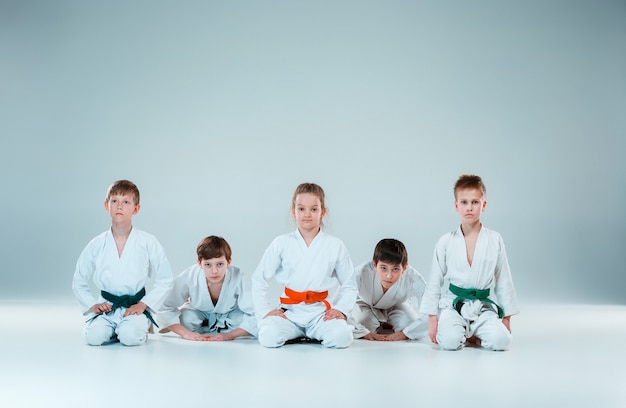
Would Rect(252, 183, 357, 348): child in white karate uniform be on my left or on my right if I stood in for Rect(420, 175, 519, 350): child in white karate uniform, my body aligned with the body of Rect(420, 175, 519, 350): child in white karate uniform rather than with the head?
on my right

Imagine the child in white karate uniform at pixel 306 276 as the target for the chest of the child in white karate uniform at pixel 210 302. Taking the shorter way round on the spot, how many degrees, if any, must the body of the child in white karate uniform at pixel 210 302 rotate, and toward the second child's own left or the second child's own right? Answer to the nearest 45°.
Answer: approximately 45° to the second child's own left

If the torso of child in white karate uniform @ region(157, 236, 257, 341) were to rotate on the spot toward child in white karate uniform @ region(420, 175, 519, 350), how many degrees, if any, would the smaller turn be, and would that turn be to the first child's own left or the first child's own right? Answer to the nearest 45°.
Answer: approximately 45° to the first child's own left

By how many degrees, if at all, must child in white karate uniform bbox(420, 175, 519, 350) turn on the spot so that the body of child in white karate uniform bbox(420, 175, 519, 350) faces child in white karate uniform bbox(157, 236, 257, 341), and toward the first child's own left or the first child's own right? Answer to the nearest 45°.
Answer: approximately 90° to the first child's own right

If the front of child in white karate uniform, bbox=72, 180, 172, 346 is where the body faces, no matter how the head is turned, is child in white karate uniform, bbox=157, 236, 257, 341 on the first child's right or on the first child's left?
on the first child's left
